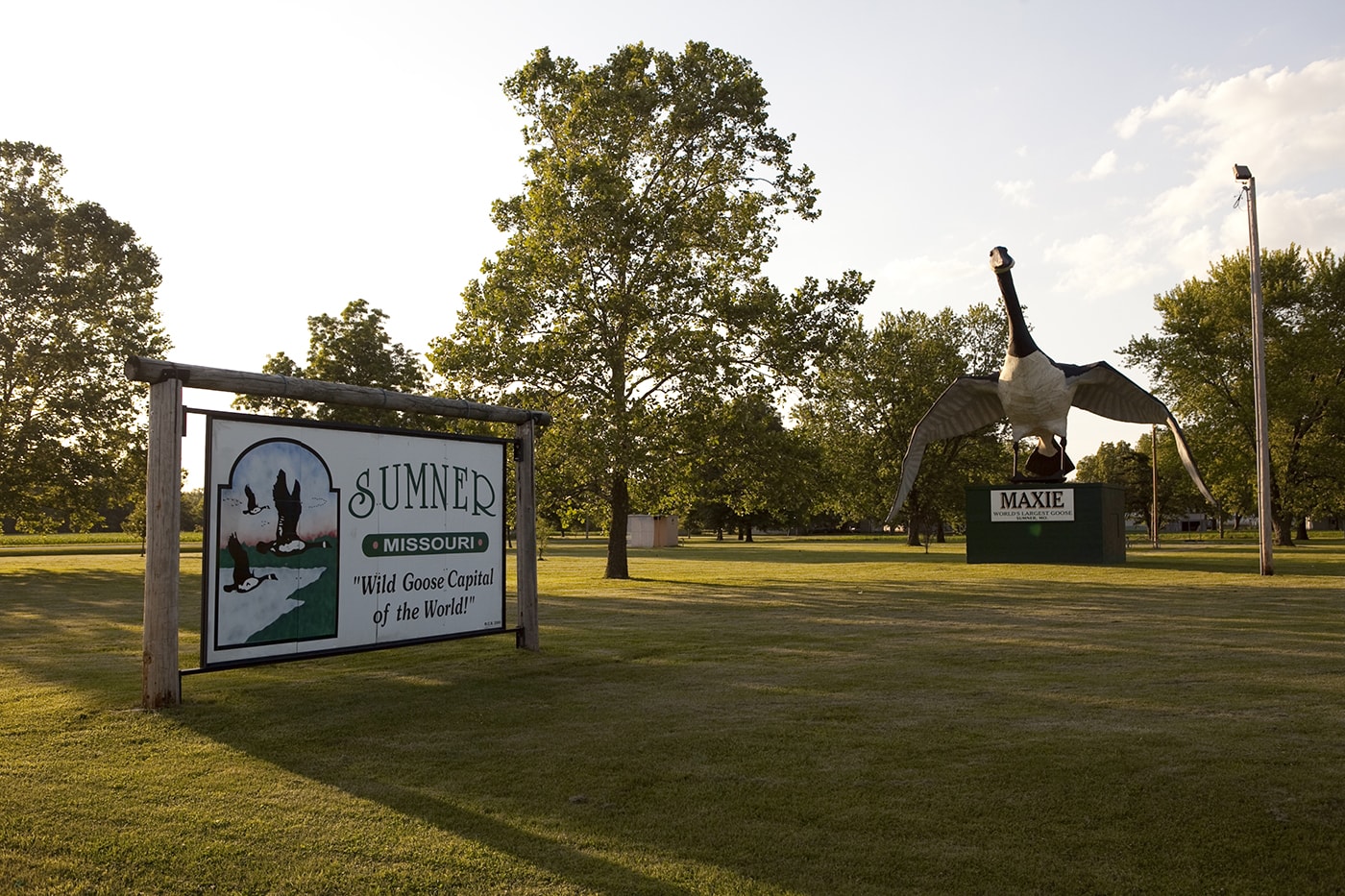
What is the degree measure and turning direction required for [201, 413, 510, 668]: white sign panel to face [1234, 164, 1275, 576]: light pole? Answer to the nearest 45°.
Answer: approximately 90° to its left

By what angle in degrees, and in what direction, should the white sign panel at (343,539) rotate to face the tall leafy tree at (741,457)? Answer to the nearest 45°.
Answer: approximately 90° to its left

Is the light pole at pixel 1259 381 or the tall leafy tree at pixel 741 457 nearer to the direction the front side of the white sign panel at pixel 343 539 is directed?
the light pole

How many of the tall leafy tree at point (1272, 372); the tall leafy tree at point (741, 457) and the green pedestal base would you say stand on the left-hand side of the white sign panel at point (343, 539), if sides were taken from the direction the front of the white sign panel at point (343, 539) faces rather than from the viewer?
3

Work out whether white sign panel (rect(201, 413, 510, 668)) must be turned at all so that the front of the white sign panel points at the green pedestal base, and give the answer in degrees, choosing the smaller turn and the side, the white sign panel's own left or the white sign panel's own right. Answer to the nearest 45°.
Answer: approximately 90° to the white sign panel's own left

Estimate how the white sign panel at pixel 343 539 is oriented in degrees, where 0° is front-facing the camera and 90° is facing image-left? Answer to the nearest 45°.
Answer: approximately 315°

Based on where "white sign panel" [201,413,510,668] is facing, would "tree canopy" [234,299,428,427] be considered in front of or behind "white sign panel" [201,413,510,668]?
behind

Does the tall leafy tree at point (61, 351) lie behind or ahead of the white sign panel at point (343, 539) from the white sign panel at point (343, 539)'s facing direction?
behind

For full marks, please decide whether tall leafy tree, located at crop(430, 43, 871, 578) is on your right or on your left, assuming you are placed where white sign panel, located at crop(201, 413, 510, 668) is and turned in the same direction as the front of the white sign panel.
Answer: on your left

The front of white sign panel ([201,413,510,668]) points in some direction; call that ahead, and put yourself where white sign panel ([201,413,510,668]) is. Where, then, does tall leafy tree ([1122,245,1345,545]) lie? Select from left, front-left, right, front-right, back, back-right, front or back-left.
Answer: left
